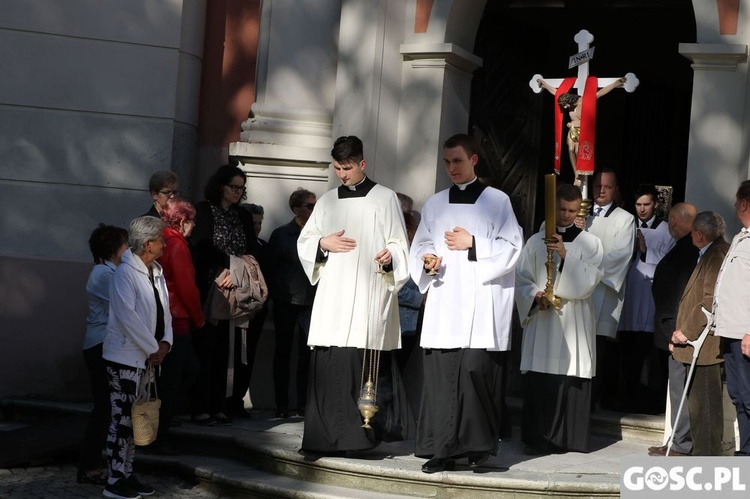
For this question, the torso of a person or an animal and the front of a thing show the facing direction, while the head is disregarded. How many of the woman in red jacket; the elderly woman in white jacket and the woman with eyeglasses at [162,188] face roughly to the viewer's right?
3

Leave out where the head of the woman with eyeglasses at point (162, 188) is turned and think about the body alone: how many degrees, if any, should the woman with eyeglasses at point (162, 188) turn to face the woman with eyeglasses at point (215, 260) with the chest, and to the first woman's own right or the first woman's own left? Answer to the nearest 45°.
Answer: approximately 45° to the first woman's own left

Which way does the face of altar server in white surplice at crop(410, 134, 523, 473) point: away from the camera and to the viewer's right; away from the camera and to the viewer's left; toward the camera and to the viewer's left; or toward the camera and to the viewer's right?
toward the camera and to the viewer's left

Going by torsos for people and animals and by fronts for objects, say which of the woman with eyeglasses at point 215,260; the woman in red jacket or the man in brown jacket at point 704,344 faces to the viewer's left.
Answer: the man in brown jacket

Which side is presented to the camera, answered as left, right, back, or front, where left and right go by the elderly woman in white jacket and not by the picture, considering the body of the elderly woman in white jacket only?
right

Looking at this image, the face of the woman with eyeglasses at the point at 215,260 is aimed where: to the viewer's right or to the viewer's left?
to the viewer's right

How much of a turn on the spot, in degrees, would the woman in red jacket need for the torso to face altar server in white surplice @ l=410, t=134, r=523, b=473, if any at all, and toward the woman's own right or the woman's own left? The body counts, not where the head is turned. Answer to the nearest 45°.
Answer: approximately 45° to the woman's own right

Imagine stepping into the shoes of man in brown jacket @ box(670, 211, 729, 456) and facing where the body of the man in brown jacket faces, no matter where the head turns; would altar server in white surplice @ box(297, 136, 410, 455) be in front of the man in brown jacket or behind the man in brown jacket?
in front

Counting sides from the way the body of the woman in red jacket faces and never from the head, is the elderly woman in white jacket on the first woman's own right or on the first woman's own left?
on the first woman's own right

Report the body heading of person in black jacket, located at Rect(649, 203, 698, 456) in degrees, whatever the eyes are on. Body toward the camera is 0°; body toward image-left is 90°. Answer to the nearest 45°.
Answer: approximately 90°
